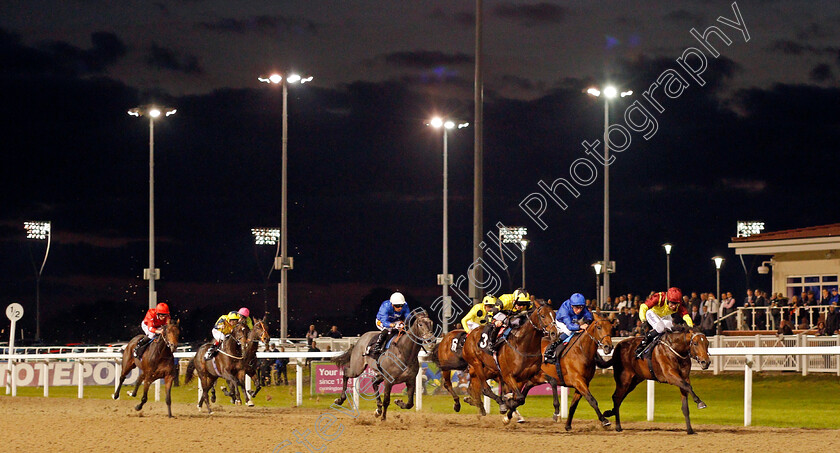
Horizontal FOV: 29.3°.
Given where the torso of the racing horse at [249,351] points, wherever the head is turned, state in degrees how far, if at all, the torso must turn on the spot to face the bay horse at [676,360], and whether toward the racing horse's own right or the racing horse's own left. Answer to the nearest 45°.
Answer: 0° — it already faces it

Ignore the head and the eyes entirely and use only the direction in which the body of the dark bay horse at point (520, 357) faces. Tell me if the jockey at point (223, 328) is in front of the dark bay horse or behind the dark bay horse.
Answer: behind

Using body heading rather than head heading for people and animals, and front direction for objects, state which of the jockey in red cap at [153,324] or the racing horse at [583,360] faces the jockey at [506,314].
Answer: the jockey in red cap

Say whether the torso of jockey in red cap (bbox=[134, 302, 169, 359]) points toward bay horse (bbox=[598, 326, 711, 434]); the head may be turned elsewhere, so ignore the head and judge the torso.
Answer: yes

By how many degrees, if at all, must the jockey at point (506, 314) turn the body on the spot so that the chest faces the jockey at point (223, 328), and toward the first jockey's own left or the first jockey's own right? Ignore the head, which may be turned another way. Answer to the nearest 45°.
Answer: approximately 180°
